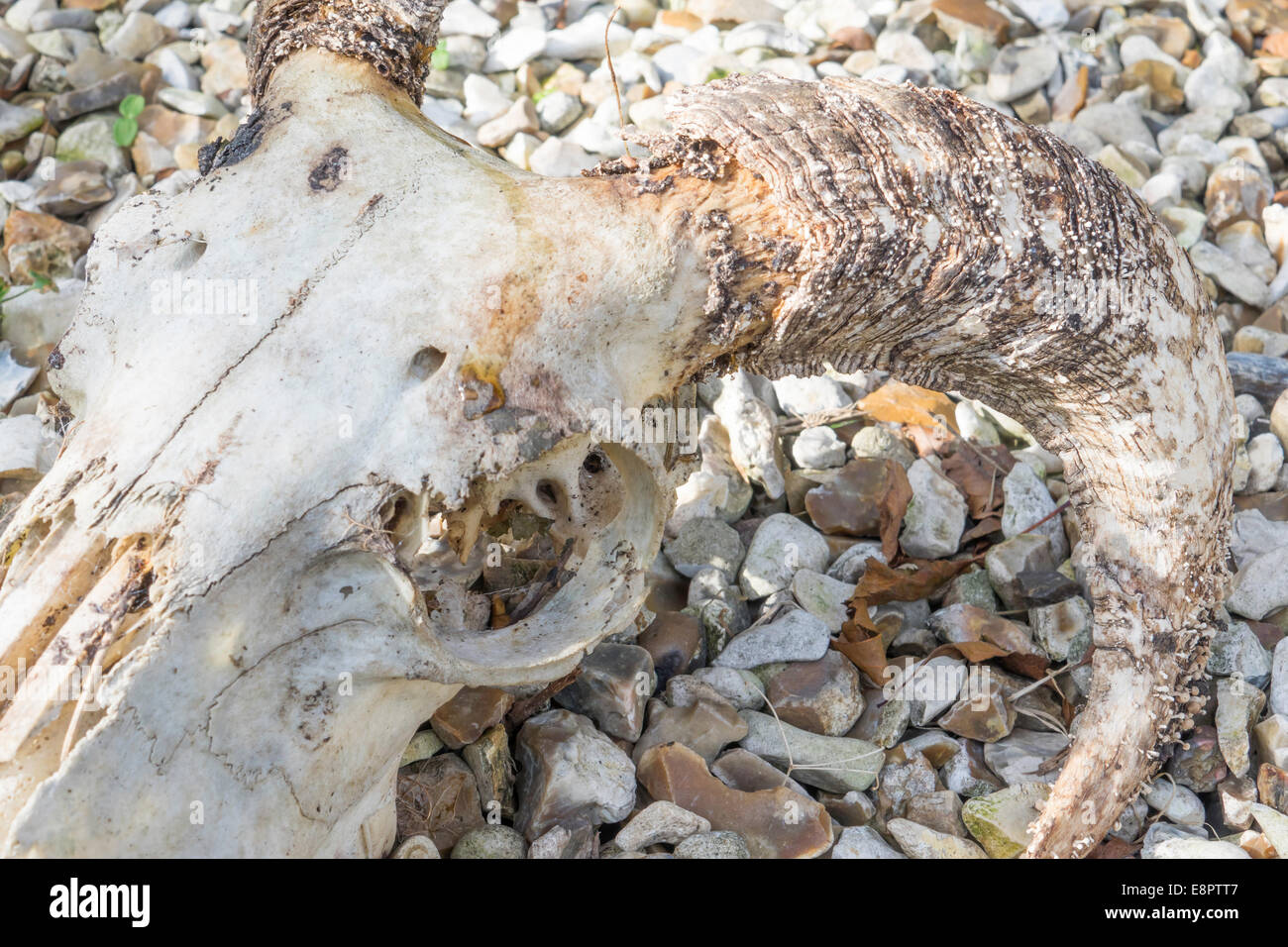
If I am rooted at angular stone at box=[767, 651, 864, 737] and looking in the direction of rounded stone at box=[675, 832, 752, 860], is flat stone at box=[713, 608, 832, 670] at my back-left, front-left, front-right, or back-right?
back-right

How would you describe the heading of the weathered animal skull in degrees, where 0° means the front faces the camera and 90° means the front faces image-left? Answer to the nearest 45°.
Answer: approximately 45°

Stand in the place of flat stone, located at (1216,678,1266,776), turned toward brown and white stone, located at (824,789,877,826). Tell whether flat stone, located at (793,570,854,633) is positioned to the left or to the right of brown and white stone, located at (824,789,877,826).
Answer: right

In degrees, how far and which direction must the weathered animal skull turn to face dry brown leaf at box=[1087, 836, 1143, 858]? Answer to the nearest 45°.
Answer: approximately 135° to its left

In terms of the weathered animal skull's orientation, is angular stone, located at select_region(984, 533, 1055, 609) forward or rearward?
rearward

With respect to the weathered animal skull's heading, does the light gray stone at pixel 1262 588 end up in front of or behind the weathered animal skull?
behind

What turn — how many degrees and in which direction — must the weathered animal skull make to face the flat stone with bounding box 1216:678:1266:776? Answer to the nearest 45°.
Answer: approximately 135° to its left

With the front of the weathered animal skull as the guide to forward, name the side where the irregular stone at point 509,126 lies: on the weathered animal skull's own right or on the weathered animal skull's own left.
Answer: on the weathered animal skull's own right
